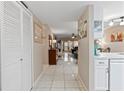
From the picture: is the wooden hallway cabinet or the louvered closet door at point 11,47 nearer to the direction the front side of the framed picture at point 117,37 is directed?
the louvered closet door

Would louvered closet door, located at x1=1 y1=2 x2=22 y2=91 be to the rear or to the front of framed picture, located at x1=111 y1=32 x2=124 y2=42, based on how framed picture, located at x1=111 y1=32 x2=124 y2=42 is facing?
to the front

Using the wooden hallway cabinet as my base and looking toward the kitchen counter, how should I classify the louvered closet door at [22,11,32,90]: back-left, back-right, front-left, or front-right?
front-right

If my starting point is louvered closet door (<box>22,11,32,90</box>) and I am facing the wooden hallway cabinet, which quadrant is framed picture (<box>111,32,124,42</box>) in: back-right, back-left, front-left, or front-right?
front-right

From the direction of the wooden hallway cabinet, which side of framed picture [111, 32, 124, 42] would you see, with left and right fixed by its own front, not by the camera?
right

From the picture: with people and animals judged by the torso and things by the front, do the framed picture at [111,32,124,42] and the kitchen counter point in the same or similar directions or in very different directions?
same or similar directions

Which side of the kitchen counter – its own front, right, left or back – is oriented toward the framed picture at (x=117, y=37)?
back

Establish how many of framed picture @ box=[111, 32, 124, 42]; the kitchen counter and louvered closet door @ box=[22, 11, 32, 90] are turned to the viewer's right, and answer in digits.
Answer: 1

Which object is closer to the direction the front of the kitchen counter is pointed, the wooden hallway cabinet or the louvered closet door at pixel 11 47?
the louvered closet door

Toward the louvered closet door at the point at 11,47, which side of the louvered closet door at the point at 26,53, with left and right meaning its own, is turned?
right

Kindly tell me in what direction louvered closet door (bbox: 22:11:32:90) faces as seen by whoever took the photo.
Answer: facing to the right of the viewer
